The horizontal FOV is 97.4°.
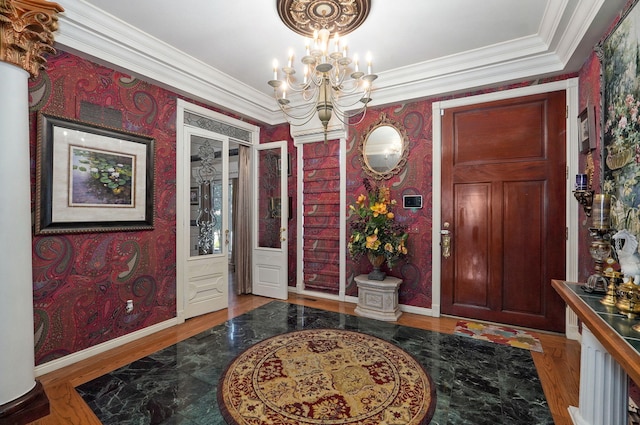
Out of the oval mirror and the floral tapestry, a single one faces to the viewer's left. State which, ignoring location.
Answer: the floral tapestry

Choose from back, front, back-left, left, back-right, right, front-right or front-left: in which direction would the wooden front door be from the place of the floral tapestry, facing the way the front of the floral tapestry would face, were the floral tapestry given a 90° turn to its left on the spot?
back-right

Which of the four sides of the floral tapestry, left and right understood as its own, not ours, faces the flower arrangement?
front

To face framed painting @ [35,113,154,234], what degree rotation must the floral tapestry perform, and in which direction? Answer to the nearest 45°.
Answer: approximately 45° to its left

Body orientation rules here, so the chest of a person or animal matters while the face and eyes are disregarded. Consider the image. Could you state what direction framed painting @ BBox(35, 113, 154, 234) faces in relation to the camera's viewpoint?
facing the viewer and to the right of the viewer

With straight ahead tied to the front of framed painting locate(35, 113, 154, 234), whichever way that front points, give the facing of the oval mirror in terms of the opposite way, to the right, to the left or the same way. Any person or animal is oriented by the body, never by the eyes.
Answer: to the right

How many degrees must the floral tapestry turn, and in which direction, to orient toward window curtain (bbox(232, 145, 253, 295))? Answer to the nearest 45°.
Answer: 0° — it already faces it

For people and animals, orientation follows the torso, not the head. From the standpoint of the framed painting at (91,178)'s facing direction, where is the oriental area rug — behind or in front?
in front

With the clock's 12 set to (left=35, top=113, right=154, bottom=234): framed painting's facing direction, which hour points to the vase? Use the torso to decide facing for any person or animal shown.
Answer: The vase is roughly at 11 o'clock from the framed painting.

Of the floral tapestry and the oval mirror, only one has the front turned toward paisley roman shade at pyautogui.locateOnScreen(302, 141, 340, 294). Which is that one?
the floral tapestry

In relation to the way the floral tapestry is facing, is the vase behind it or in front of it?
in front

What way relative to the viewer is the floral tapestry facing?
to the viewer's left

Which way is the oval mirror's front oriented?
toward the camera

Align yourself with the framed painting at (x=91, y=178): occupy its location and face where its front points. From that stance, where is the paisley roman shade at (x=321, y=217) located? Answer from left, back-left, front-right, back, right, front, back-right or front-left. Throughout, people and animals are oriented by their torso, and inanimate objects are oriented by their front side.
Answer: front-left

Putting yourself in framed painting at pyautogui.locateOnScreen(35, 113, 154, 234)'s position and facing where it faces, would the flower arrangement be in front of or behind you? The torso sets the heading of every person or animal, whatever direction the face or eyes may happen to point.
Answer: in front

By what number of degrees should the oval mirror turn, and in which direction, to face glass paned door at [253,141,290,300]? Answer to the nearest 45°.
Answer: approximately 90° to its right

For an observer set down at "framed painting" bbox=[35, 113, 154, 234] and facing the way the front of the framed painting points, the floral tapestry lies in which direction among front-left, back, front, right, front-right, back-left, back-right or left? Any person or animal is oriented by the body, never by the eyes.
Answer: front

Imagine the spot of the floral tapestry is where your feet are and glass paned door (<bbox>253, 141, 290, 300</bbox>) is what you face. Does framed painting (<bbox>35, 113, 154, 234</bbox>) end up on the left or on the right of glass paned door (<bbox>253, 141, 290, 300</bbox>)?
left

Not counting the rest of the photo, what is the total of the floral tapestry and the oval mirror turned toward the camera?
1
